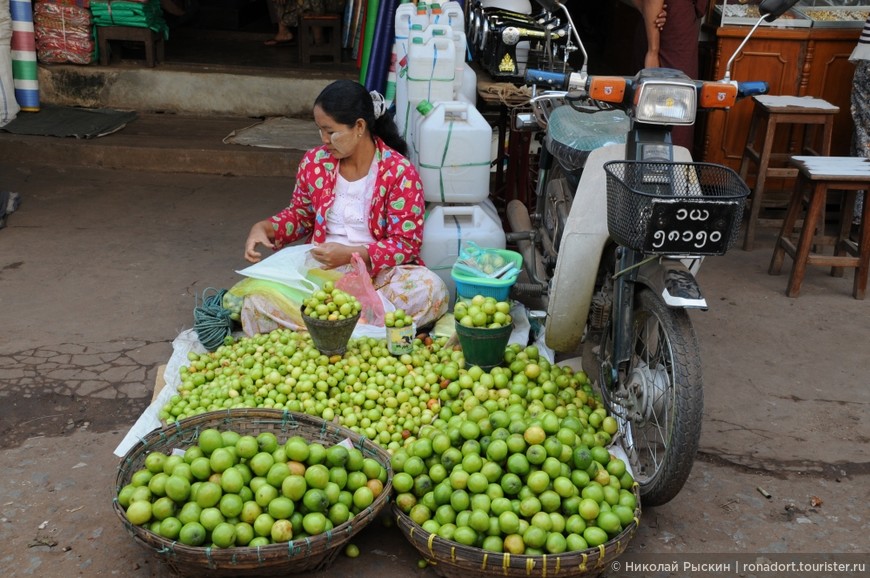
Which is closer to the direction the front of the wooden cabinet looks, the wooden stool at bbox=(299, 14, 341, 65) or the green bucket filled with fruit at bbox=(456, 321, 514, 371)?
the green bucket filled with fruit

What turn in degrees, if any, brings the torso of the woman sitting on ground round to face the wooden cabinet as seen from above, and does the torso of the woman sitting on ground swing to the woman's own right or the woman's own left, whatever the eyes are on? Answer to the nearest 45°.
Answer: approximately 180°

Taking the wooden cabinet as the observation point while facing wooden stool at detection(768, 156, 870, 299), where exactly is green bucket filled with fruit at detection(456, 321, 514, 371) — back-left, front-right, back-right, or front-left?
front-right

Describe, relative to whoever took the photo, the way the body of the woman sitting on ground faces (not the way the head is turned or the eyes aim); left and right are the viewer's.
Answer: facing the viewer and to the left of the viewer

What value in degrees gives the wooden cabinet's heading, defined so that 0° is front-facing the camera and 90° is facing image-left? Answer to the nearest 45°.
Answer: approximately 0°

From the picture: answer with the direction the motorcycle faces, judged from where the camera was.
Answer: facing the viewer and to the right of the viewer

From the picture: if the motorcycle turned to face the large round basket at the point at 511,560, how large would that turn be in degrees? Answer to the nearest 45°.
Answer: approximately 45° to its right

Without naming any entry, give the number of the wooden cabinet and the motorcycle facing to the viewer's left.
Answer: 0

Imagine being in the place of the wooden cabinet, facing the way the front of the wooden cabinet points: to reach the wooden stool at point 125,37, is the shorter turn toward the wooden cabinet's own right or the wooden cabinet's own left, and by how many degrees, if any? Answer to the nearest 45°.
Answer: approximately 90° to the wooden cabinet's own right

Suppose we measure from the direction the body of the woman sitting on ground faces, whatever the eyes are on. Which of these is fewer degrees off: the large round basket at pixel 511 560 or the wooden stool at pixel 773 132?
the large round basket
